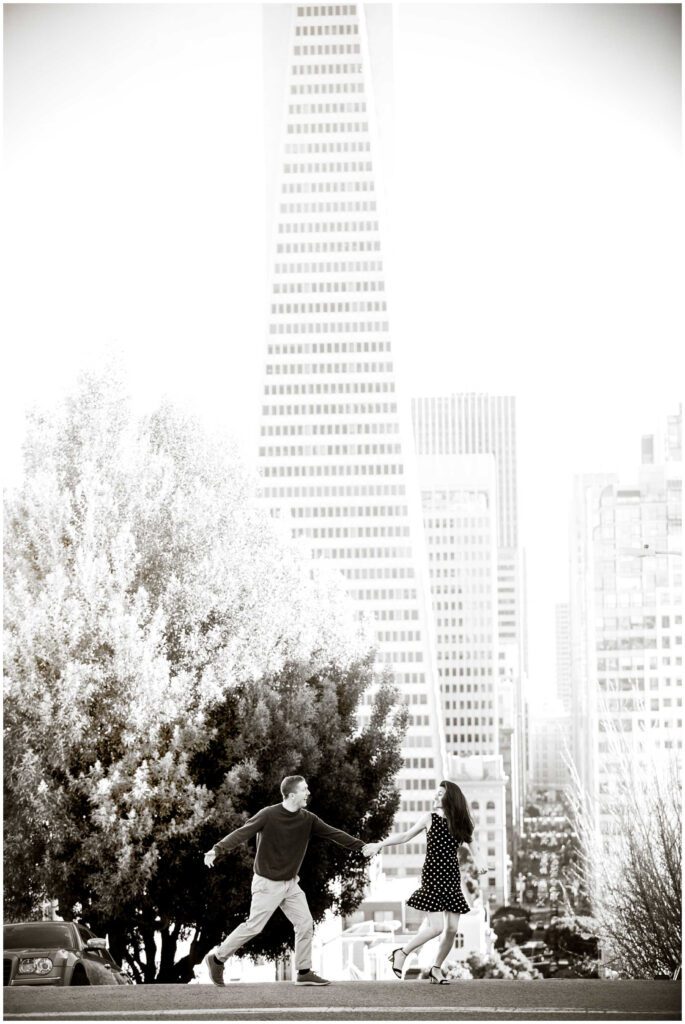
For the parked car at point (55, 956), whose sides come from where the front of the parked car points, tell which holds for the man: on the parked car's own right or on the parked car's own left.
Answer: on the parked car's own left

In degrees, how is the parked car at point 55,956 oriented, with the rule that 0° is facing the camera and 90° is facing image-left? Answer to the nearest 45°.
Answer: approximately 45°

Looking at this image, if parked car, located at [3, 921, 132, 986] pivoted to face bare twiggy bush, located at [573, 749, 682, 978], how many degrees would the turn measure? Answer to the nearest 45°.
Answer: approximately 135° to its left

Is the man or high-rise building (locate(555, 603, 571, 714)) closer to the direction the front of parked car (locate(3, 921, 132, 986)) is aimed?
the man

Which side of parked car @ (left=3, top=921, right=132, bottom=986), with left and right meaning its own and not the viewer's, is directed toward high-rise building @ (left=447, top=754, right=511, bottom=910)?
back

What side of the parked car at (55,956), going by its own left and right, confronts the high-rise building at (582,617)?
back

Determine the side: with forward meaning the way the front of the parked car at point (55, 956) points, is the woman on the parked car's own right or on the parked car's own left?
on the parked car's own left

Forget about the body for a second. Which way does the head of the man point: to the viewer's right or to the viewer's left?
to the viewer's right

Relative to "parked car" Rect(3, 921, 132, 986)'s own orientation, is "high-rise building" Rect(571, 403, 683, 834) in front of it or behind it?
behind
